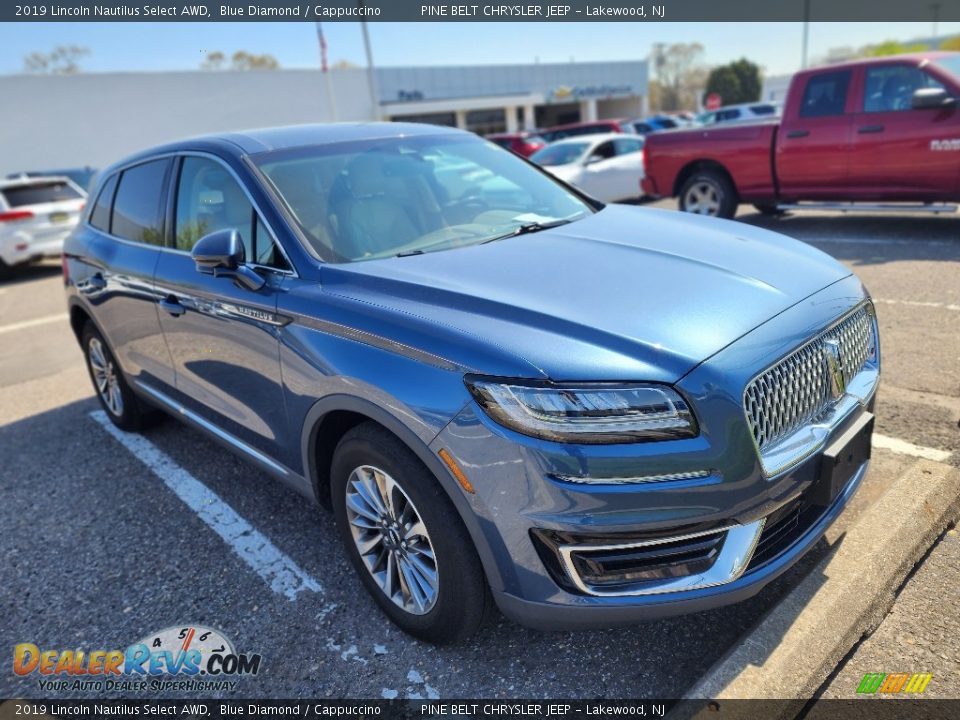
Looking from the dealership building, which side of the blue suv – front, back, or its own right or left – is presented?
back

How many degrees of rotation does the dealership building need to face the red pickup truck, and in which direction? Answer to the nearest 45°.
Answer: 0° — it already faces it

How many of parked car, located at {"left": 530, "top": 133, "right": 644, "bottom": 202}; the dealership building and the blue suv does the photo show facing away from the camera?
0

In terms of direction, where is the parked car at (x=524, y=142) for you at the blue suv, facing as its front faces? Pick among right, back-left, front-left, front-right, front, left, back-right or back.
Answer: back-left

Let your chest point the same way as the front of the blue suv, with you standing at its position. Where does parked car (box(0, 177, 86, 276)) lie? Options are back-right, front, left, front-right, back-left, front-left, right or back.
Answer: back

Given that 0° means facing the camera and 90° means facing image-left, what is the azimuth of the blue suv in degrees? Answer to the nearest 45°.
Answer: approximately 315°

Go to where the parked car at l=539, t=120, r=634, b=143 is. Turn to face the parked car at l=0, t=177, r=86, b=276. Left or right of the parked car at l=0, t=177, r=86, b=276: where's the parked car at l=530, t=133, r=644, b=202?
left

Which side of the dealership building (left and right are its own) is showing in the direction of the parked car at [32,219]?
front

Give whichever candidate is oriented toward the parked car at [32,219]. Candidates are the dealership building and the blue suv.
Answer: the dealership building

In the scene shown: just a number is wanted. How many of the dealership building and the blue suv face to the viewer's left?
0

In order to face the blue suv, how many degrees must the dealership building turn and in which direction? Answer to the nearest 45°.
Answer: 0° — it already faces it

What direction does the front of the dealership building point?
toward the camera

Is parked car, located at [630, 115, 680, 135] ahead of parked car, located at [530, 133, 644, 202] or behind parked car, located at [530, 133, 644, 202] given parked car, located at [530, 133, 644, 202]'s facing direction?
behind

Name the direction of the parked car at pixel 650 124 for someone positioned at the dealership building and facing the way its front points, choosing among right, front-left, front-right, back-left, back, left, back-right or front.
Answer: front-left

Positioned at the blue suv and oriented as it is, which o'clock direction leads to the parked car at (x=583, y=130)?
The parked car is roughly at 8 o'clock from the blue suv.

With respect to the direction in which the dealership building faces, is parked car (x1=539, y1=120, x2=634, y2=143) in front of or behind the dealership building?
in front

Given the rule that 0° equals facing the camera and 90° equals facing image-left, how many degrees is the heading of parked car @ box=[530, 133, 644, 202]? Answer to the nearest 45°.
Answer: approximately 45°

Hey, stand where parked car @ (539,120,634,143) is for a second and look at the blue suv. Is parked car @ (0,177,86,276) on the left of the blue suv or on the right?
right

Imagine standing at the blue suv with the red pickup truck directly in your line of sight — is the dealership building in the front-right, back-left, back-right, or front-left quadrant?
front-left

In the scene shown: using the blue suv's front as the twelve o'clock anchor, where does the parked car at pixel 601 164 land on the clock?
The parked car is roughly at 8 o'clock from the blue suv.
